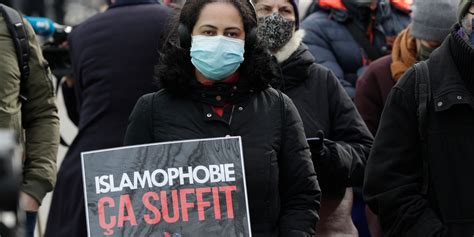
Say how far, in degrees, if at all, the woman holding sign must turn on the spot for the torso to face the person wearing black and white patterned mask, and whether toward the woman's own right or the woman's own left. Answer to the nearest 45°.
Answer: approximately 135° to the woman's own left

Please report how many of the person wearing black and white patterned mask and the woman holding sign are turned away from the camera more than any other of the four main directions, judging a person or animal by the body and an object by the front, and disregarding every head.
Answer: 0

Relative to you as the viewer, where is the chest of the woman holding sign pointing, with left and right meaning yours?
facing the viewer

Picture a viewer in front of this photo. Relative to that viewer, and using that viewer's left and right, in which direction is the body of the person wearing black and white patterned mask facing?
facing the viewer and to the left of the viewer

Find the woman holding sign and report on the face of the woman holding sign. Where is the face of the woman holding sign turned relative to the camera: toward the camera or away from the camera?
toward the camera
